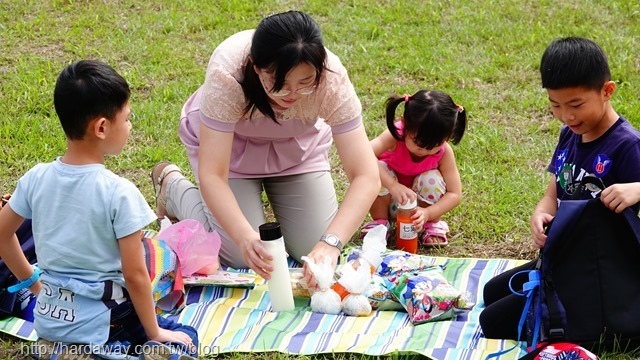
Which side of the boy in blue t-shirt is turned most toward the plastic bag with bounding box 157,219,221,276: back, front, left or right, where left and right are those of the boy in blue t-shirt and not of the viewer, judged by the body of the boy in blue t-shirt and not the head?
front

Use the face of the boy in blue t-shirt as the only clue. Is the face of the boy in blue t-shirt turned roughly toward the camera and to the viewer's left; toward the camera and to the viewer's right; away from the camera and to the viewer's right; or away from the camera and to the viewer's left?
away from the camera and to the viewer's right

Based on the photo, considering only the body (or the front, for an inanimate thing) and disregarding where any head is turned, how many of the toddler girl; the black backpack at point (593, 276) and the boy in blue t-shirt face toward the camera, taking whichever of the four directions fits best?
1

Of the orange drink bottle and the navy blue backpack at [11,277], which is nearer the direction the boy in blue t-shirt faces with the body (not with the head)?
the orange drink bottle

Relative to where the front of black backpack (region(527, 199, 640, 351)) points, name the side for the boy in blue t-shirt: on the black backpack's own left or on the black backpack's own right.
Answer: on the black backpack's own left

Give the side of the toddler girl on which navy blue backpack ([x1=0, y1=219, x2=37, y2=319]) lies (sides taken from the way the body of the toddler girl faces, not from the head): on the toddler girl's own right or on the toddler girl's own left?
on the toddler girl's own right

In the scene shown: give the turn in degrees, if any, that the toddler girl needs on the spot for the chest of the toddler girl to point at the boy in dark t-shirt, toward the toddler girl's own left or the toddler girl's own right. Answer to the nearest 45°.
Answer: approximately 45° to the toddler girl's own left

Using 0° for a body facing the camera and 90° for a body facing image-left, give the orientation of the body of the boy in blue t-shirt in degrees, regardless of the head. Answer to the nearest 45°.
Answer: approximately 225°

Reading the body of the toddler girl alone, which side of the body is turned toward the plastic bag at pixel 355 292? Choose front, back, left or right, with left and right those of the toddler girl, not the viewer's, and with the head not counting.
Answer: front

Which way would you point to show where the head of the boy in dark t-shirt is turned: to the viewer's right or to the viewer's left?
to the viewer's left

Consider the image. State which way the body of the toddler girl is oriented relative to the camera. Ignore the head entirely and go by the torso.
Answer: toward the camera

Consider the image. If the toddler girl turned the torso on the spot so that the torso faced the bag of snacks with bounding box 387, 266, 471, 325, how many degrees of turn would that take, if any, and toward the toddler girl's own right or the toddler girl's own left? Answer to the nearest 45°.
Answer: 0° — they already face it

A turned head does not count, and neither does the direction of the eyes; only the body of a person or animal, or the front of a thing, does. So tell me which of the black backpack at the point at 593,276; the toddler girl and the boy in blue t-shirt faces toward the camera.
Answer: the toddler girl

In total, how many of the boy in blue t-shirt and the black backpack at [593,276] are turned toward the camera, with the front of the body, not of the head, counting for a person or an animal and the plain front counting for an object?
0

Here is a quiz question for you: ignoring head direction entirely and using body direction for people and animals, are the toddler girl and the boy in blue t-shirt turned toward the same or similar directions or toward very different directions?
very different directions

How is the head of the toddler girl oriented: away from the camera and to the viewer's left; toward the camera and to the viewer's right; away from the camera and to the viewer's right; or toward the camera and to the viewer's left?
toward the camera and to the viewer's left
